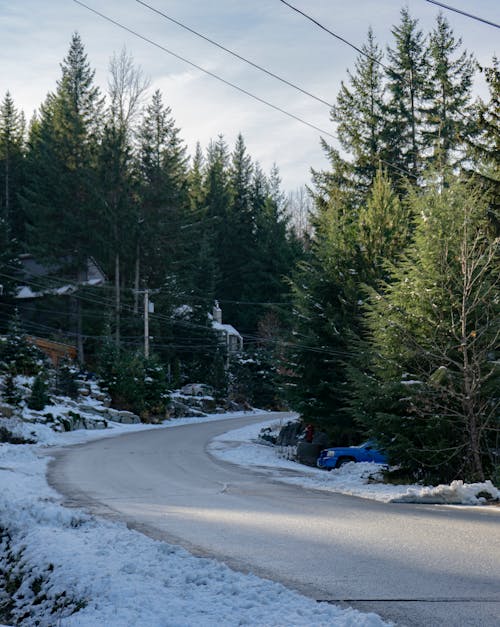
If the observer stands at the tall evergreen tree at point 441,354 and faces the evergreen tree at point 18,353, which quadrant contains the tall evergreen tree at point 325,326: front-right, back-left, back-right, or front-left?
front-right

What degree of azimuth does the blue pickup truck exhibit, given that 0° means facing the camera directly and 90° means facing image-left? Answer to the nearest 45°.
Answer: approximately 45°

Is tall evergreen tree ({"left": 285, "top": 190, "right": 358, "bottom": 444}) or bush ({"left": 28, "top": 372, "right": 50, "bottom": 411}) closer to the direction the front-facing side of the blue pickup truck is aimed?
the bush
